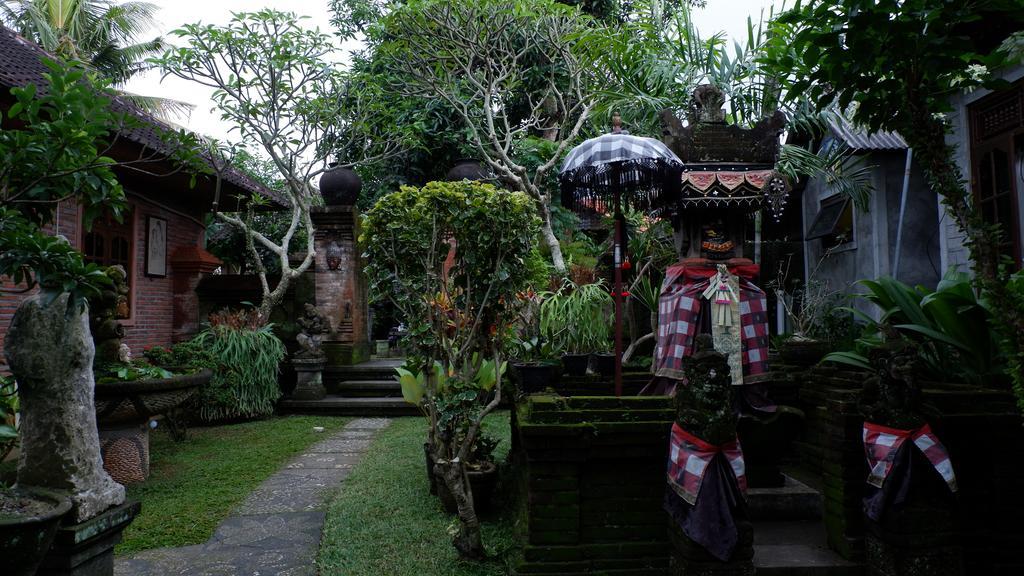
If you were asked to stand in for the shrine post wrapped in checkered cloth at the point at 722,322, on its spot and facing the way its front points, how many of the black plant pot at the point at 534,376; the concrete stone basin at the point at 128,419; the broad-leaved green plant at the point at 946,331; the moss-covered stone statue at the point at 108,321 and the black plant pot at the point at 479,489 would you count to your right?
4

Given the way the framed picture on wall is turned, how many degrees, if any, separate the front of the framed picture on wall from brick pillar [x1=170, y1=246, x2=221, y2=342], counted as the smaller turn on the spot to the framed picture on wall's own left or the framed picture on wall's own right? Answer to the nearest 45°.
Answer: approximately 90° to the framed picture on wall's own left

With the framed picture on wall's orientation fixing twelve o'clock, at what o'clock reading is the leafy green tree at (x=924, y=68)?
The leafy green tree is roughly at 1 o'clock from the framed picture on wall.

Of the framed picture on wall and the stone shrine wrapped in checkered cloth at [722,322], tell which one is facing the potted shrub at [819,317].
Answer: the framed picture on wall

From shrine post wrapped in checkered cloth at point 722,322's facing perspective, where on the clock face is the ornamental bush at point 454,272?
The ornamental bush is roughly at 2 o'clock from the shrine post wrapped in checkered cloth.

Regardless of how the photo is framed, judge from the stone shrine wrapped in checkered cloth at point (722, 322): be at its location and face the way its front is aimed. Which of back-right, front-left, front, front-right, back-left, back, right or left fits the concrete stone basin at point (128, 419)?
right

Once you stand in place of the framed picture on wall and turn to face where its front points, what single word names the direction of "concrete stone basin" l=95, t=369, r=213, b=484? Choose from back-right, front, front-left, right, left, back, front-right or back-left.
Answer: front-right

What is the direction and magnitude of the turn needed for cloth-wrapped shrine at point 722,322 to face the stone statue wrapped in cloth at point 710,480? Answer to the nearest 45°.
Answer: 0° — it already faces it

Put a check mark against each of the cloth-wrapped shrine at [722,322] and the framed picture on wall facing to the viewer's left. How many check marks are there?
0

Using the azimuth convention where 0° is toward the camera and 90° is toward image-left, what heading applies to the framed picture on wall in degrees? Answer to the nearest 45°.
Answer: approximately 315°

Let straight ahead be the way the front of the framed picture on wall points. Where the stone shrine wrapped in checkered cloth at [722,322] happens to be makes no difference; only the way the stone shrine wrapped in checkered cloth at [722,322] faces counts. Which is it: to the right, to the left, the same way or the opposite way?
to the right

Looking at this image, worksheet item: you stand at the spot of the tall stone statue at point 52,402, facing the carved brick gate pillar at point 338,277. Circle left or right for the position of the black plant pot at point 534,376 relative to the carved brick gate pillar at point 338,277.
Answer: right

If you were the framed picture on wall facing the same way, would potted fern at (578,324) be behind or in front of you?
in front

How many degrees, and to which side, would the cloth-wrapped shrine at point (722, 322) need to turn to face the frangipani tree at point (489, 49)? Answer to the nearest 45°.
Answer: approximately 135° to its right
